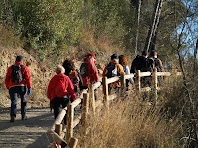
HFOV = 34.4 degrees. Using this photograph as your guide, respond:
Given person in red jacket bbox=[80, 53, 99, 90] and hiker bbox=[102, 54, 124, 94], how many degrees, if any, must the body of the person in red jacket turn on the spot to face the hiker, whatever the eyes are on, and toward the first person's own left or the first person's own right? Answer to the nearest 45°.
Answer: approximately 45° to the first person's own right

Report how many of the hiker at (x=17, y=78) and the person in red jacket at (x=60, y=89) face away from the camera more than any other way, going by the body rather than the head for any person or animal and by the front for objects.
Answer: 2

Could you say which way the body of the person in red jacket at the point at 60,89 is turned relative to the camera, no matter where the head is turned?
away from the camera

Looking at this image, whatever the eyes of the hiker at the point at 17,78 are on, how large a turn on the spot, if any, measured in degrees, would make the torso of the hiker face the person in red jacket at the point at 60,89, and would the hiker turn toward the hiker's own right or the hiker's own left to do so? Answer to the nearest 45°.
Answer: approximately 135° to the hiker's own right

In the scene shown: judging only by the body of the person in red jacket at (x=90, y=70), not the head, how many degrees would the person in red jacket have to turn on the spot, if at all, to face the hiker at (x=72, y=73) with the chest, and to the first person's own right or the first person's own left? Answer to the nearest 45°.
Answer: approximately 135° to the first person's own left

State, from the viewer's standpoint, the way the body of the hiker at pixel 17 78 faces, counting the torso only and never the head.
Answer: away from the camera

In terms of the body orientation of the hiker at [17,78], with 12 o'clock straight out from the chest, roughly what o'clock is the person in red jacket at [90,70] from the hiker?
The person in red jacket is roughly at 3 o'clock from the hiker.

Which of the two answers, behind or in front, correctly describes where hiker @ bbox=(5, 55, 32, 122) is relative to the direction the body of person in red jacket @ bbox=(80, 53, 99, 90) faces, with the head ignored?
behind
